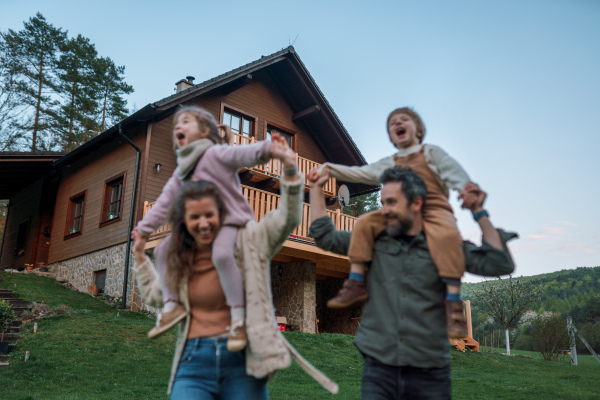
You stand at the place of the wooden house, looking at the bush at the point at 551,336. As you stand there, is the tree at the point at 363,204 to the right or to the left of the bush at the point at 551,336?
left

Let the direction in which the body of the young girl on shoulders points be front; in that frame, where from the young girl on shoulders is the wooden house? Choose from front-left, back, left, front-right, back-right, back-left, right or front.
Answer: back-right

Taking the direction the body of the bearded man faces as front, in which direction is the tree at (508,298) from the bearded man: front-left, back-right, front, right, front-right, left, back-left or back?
back

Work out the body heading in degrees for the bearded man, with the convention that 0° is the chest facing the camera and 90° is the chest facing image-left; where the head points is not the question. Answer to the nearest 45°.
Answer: approximately 0°

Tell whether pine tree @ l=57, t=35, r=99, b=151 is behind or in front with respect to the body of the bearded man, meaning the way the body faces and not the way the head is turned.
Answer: behind

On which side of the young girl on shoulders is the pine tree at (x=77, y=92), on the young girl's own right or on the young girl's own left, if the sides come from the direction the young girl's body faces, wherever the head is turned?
on the young girl's own right

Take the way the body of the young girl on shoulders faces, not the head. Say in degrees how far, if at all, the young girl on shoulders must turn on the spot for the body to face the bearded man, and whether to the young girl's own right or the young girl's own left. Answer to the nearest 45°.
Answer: approximately 135° to the young girl's own left

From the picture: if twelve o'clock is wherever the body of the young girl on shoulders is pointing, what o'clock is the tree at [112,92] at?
The tree is roughly at 4 o'clock from the young girl on shoulders.

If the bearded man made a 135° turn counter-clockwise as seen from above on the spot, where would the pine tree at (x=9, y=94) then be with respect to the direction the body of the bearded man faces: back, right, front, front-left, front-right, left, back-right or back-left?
left
